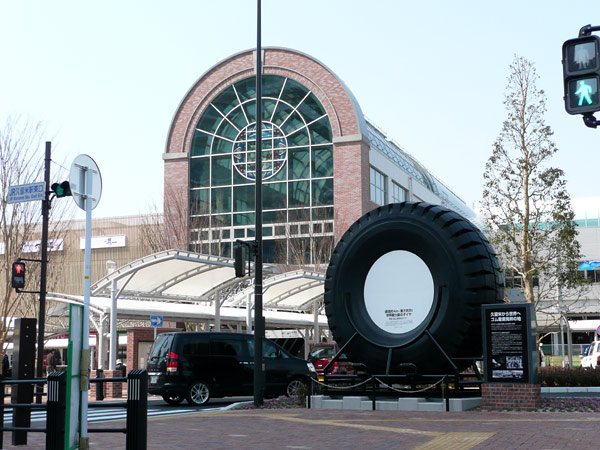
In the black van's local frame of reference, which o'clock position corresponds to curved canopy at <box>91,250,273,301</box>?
The curved canopy is roughly at 10 o'clock from the black van.

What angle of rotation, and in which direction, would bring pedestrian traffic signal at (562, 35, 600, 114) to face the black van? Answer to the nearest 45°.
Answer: approximately 135° to its right

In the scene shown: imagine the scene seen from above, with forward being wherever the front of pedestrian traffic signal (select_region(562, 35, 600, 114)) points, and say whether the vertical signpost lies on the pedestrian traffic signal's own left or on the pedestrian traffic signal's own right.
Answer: on the pedestrian traffic signal's own right

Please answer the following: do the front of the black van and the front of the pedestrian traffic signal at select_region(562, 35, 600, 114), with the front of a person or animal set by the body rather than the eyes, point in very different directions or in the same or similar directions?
very different directions

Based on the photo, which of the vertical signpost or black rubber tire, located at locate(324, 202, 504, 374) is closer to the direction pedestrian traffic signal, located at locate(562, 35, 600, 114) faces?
the vertical signpost

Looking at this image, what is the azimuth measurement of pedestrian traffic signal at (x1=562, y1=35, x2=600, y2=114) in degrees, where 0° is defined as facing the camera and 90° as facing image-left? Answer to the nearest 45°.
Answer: approximately 0°

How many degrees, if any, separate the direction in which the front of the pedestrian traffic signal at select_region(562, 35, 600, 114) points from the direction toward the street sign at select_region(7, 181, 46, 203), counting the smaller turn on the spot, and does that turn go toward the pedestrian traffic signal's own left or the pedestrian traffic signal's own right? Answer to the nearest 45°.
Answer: approximately 135° to the pedestrian traffic signal's own right

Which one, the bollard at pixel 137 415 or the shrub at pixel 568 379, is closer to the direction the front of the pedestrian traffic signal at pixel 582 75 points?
the bollard

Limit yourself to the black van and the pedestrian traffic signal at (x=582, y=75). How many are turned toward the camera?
1

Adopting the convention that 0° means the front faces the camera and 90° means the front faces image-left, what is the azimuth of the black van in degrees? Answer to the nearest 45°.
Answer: approximately 225°
